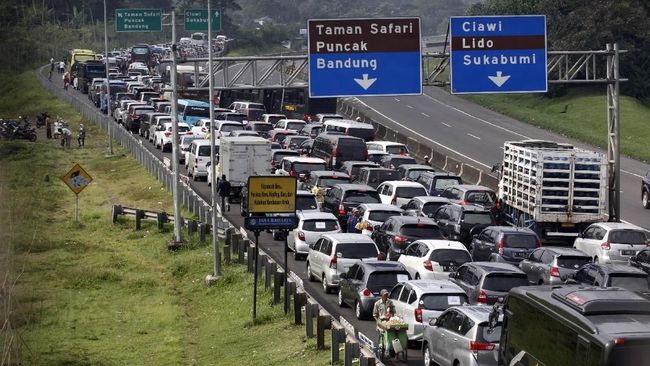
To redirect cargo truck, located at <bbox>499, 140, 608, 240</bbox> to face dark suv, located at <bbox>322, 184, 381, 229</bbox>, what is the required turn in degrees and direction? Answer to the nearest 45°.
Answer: approximately 45° to its left

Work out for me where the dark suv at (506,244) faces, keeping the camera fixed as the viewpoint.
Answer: facing away from the viewer and to the left of the viewer

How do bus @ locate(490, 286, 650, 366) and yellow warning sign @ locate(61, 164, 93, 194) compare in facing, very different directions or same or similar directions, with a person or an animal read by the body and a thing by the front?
very different directions

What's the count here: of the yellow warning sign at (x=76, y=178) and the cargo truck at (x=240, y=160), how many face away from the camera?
1

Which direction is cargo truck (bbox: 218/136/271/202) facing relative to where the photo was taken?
away from the camera

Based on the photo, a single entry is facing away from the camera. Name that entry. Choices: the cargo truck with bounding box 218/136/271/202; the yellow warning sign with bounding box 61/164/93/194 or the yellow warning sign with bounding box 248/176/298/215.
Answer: the cargo truck

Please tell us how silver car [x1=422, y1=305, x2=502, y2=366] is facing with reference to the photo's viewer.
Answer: facing away from the viewer and to the left of the viewer

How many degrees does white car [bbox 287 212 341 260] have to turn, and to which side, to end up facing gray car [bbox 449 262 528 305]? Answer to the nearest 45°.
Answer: approximately 180°

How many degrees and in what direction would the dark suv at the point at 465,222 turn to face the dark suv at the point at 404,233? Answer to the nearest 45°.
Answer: approximately 90° to its left

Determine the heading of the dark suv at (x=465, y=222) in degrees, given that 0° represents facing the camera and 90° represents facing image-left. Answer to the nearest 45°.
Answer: approximately 135°

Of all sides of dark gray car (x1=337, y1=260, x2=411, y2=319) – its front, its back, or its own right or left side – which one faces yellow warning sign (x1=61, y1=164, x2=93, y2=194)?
front

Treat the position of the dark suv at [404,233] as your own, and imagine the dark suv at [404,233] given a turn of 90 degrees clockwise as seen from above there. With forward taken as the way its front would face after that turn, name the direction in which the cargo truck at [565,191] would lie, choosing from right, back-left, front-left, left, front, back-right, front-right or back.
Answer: front

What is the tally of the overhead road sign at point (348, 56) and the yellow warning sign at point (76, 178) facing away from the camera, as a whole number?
0
